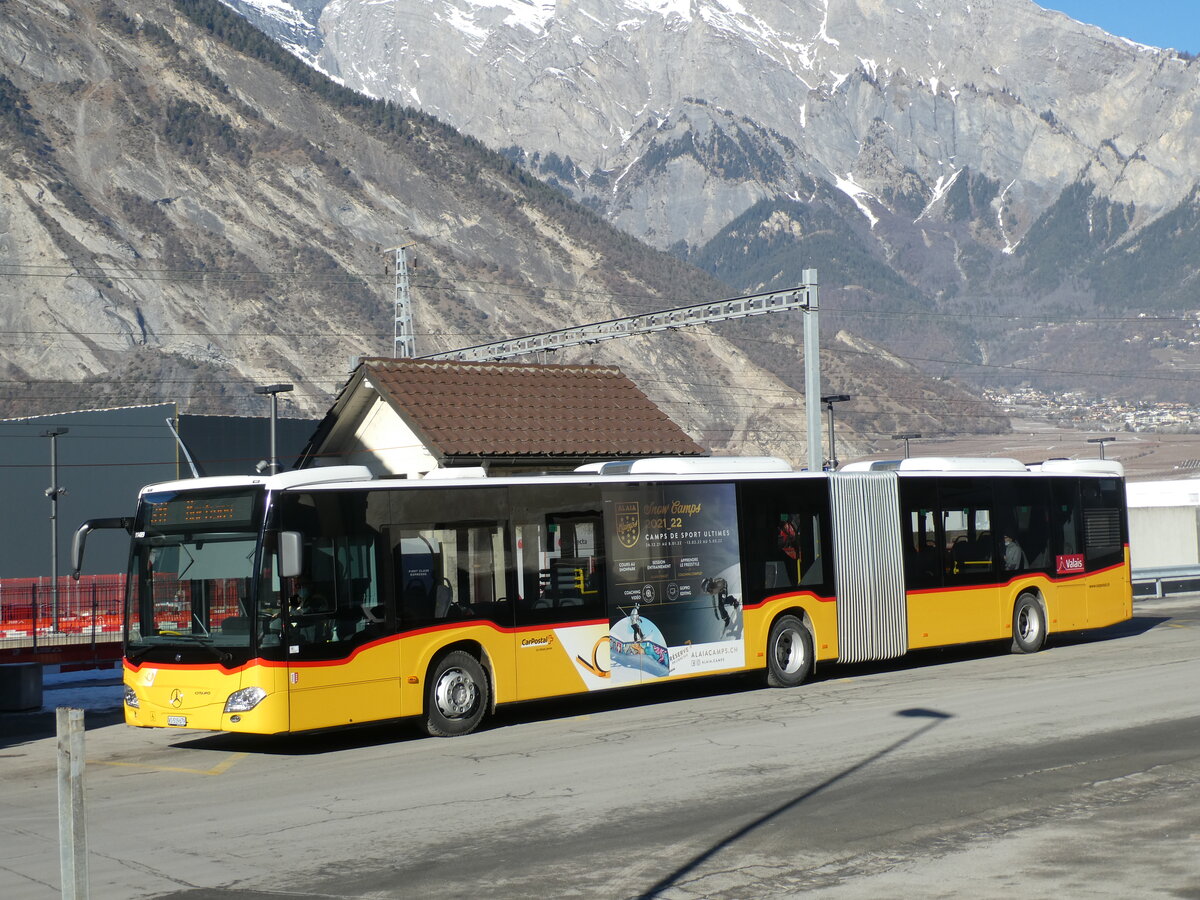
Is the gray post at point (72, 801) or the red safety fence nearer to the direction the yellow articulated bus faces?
the gray post

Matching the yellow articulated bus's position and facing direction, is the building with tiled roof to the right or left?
on its right

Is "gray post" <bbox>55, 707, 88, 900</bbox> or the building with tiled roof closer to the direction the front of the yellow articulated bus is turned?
the gray post

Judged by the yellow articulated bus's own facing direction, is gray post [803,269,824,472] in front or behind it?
behind

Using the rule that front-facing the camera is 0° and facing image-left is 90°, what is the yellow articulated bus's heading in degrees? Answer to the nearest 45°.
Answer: approximately 45°

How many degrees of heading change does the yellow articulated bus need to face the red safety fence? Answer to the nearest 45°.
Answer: approximately 90° to its right

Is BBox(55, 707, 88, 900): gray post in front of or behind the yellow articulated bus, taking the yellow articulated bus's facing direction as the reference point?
in front
